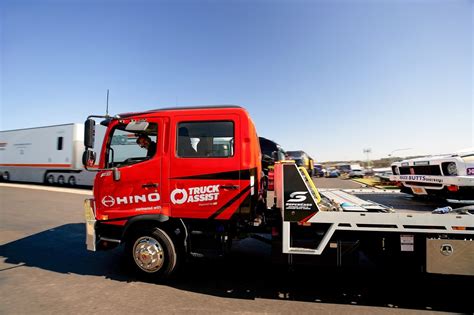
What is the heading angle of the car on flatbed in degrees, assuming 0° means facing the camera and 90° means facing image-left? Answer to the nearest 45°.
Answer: approximately 45°

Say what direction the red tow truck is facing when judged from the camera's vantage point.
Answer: facing to the left of the viewer

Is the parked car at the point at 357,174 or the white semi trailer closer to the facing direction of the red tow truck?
the white semi trailer

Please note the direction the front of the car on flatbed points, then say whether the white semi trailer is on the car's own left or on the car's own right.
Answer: on the car's own right

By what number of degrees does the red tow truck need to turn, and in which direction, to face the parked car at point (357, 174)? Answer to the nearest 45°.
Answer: approximately 90° to its right

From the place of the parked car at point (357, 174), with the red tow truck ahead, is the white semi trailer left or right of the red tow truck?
right

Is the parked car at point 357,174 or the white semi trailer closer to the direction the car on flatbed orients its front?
the white semi trailer
